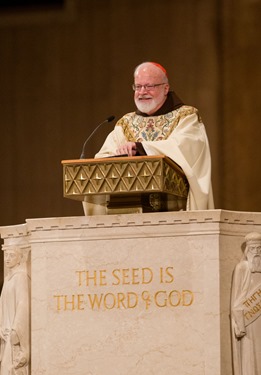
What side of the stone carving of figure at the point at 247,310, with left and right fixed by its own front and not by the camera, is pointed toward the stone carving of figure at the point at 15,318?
right

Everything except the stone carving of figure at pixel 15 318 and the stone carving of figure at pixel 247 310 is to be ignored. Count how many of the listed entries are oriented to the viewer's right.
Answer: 0

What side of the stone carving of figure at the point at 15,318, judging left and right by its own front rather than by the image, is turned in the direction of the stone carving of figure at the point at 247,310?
left

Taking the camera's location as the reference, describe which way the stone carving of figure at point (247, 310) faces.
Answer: facing the viewer
